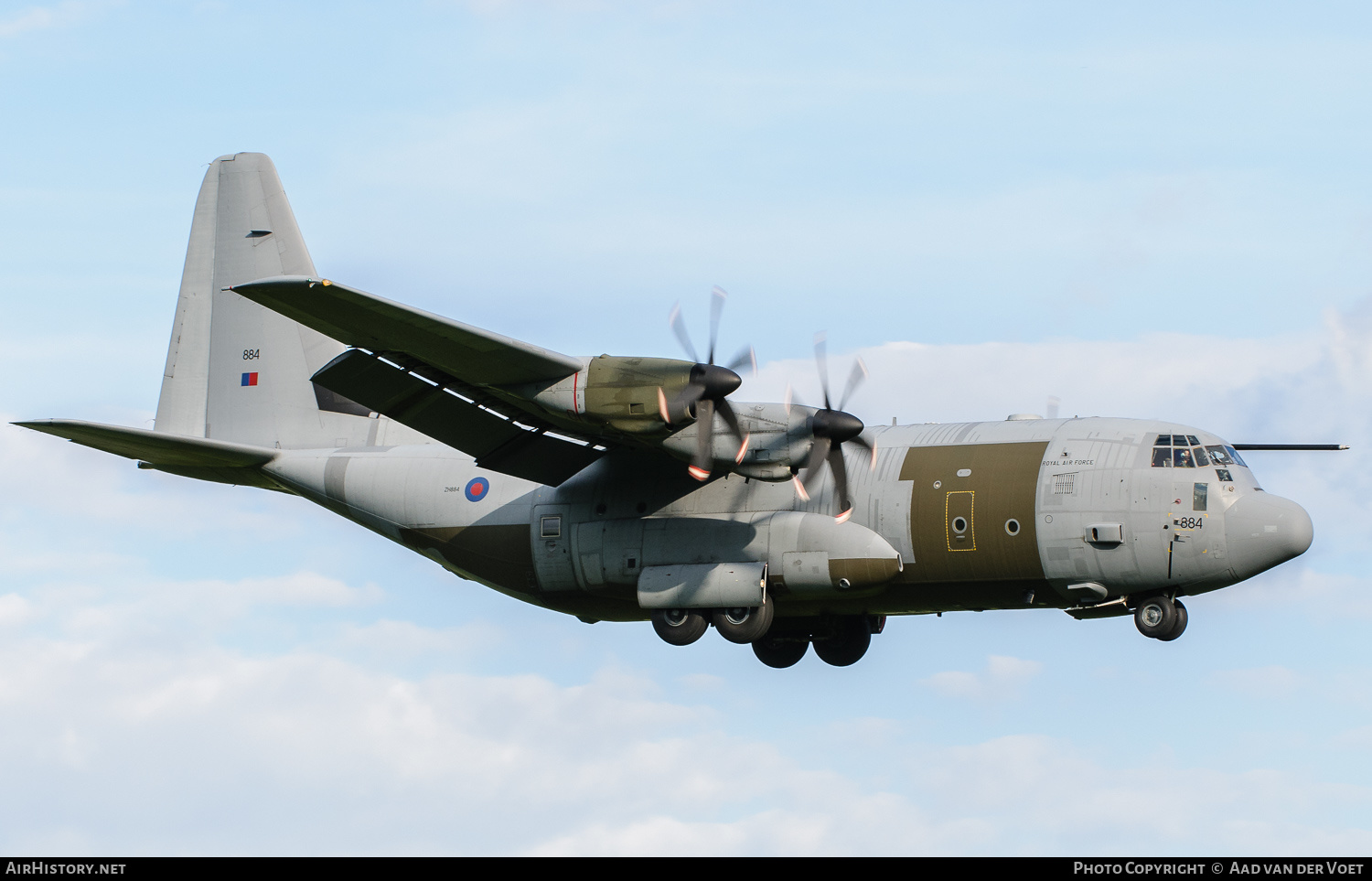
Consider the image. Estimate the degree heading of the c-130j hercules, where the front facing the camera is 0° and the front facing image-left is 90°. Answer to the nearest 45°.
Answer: approximately 315°
